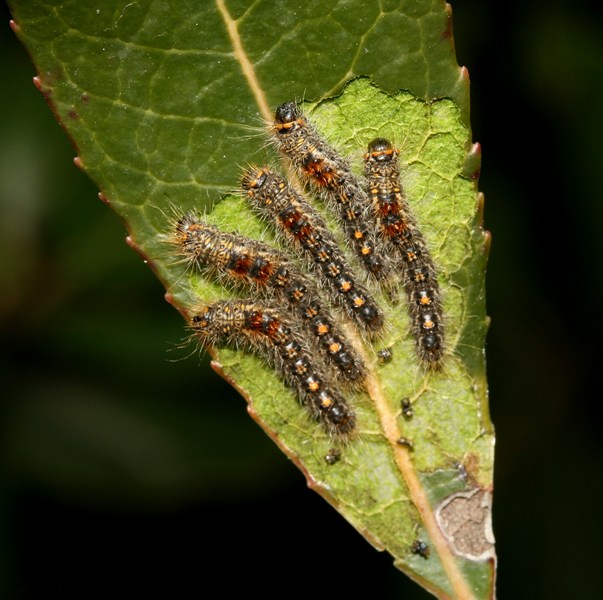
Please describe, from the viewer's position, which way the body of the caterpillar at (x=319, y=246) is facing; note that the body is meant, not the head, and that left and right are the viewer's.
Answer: facing away from the viewer and to the left of the viewer

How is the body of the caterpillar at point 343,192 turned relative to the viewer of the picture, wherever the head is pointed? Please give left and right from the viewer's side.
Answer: facing away from the viewer and to the left of the viewer

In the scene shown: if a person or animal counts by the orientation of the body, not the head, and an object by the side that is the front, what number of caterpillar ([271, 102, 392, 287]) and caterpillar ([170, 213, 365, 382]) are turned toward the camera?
0

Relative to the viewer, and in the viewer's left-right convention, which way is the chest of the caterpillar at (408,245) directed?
facing away from the viewer

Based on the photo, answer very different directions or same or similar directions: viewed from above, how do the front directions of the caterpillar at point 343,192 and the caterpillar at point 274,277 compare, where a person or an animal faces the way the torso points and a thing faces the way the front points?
same or similar directions

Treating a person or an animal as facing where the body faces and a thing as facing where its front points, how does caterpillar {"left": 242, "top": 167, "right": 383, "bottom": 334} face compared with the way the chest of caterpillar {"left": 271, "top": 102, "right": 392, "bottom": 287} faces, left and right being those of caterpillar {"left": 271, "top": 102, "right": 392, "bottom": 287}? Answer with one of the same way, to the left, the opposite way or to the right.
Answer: the same way

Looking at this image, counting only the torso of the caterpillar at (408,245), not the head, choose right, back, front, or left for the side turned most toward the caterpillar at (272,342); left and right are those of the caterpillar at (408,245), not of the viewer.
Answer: left

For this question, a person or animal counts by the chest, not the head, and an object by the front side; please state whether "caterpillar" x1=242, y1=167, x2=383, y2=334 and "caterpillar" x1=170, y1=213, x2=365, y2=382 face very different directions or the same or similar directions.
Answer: same or similar directions

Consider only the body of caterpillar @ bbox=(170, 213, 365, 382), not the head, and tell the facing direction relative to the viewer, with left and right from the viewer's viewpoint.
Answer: facing away from the viewer and to the left of the viewer

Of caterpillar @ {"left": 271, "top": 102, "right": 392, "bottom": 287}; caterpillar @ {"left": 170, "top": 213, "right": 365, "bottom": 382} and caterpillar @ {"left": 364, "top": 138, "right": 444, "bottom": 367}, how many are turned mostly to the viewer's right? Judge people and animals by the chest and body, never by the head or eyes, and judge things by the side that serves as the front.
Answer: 0

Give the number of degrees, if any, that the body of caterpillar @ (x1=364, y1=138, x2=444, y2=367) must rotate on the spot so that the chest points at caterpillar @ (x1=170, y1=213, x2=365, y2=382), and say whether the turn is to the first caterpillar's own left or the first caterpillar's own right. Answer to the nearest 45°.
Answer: approximately 90° to the first caterpillar's own left
